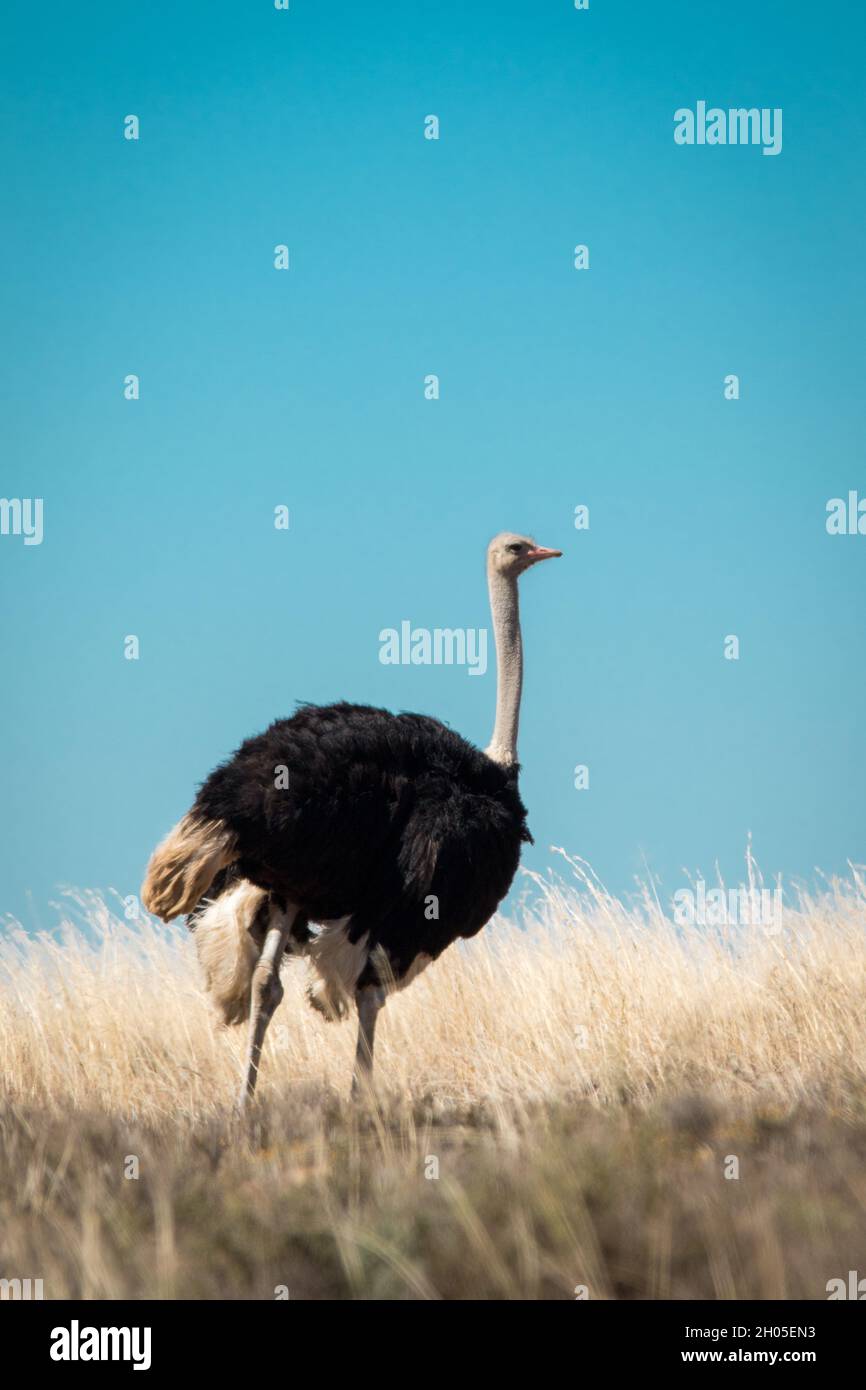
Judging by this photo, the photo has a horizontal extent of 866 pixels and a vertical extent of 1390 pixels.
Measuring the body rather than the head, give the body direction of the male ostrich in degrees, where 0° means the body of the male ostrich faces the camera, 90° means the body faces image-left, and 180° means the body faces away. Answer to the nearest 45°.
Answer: approximately 270°
